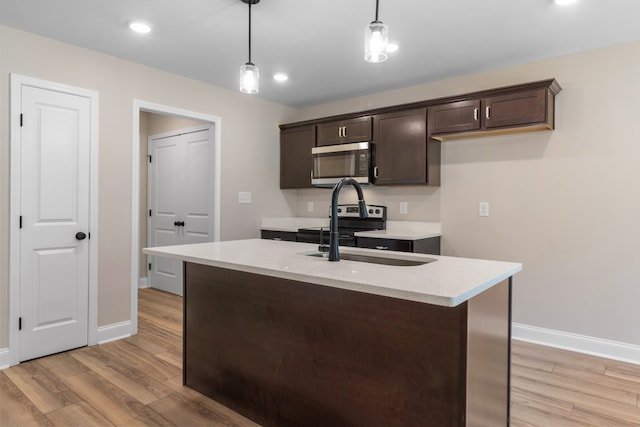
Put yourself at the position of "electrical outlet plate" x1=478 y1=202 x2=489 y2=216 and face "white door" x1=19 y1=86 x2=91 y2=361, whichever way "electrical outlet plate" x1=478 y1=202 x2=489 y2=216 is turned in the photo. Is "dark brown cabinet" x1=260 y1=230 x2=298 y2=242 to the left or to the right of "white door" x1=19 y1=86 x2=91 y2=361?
right

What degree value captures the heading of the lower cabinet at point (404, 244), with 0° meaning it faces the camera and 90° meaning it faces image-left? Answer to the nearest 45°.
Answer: approximately 45°

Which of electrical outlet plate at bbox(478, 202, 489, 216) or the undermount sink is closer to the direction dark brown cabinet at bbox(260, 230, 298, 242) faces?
the undermount sink

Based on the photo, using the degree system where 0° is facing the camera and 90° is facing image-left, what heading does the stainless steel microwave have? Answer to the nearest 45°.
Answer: approximately 45°

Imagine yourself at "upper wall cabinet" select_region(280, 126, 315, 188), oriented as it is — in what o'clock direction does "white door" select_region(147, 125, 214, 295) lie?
The white door is roughly at 2 o'clock from the upper wall cabinet.

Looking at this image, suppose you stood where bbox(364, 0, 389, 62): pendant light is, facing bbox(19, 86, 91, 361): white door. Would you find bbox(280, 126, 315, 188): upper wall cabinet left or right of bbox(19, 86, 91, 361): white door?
right

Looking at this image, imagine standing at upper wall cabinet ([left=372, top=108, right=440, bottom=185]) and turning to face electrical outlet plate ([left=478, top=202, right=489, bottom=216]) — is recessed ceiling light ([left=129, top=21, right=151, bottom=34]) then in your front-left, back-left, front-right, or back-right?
back-right

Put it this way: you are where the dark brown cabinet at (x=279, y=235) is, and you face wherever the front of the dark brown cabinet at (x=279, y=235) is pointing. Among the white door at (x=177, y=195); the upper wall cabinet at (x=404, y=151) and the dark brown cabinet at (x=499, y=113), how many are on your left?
2

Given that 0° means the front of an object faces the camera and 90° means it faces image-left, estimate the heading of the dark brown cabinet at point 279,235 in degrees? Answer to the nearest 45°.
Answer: approximately 45°
